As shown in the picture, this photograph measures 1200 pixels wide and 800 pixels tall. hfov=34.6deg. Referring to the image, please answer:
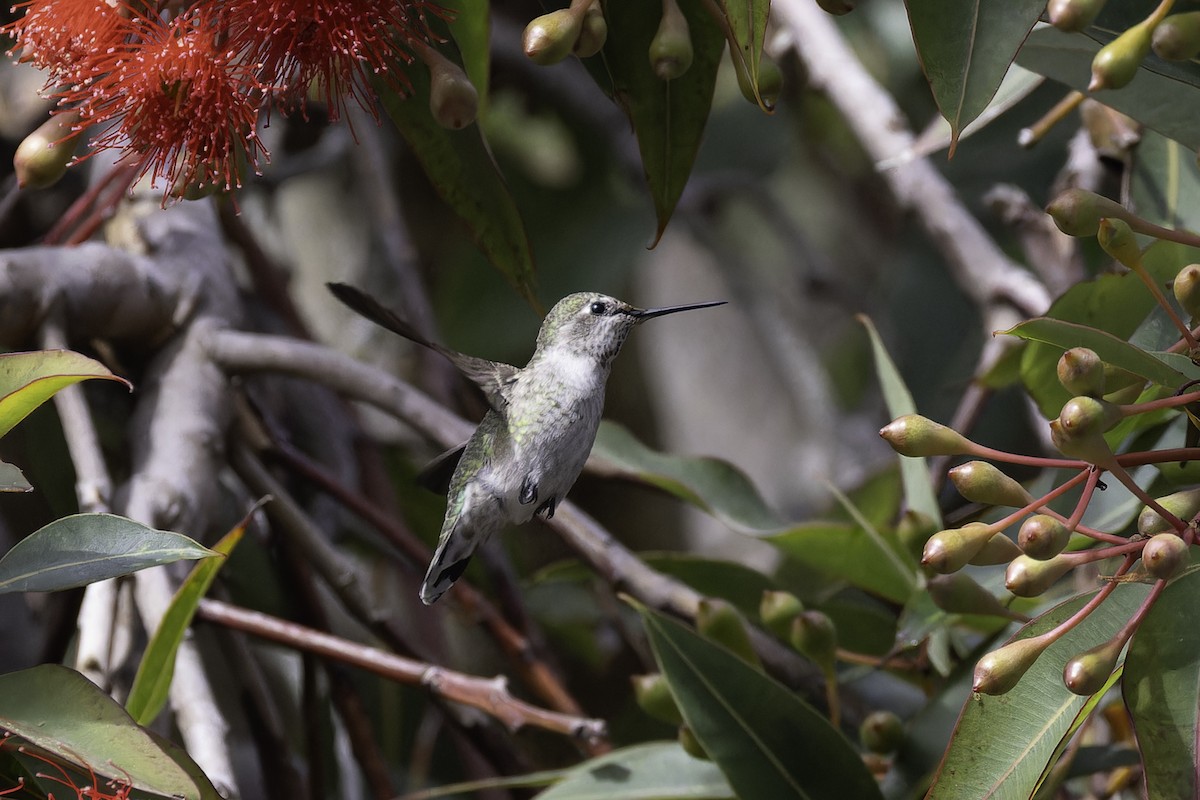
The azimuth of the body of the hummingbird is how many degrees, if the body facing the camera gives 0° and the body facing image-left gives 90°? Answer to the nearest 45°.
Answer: approximately 270°

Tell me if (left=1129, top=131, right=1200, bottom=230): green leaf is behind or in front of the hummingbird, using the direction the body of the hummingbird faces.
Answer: in front
